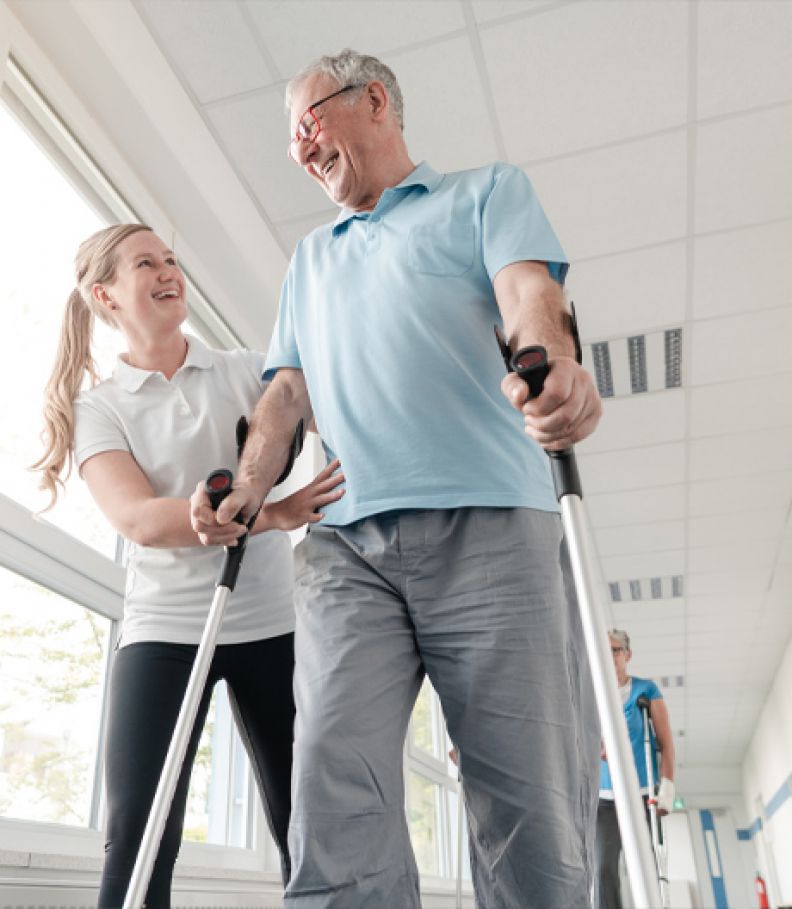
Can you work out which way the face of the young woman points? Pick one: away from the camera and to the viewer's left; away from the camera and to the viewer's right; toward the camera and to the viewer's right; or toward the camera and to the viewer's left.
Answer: toward the camera and to the viewer's right

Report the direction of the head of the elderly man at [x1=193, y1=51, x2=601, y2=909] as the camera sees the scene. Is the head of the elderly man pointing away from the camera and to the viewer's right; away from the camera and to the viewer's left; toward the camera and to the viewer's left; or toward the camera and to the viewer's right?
toward the camera and to the viewer's left

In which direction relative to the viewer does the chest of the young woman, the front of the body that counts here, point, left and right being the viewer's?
facing the viewer and to the right of the viewer

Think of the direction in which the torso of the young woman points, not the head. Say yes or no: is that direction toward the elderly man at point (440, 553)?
yes
